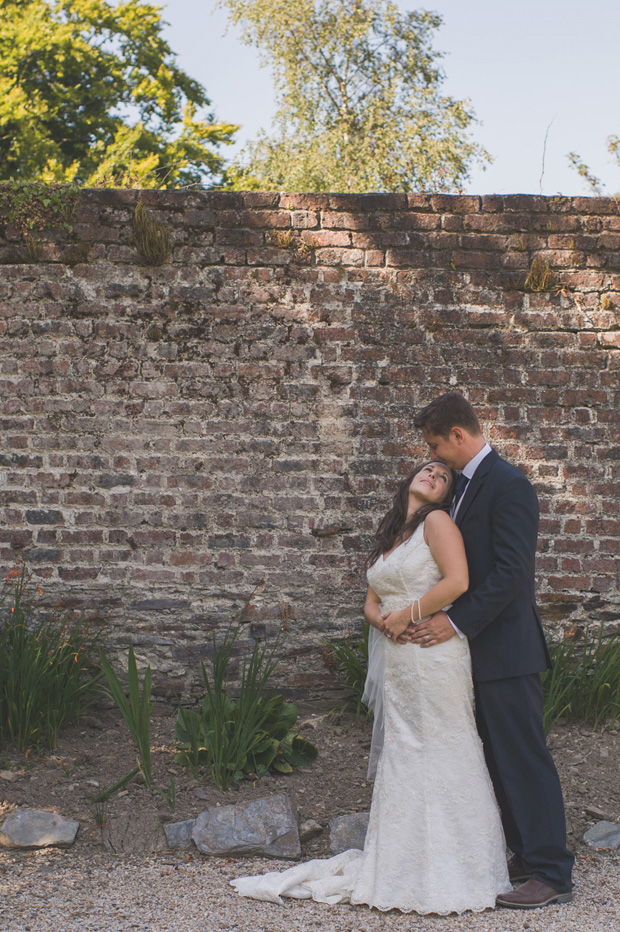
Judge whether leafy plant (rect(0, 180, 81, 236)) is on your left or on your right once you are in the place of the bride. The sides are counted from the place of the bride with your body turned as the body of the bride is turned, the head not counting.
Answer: on your right

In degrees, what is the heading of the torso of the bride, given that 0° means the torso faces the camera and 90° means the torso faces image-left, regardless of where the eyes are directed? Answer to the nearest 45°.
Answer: approximately 45°

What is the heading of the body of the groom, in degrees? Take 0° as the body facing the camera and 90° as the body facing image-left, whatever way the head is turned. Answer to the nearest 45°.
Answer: approximately 90°

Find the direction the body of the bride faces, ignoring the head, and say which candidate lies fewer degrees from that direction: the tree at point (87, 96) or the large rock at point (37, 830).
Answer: the large rock

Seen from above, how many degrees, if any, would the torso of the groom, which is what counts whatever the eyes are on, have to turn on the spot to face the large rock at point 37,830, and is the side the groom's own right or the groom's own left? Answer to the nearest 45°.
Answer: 0° — they already face it
